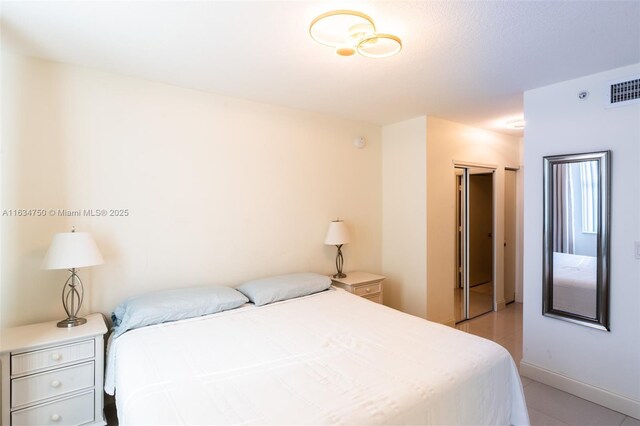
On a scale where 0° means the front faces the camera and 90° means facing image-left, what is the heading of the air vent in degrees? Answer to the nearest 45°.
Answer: approximately 45°

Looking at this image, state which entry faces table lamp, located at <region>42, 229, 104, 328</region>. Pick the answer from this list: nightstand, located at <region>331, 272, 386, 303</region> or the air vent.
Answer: the air vent

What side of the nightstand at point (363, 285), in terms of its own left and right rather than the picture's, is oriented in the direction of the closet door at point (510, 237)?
left

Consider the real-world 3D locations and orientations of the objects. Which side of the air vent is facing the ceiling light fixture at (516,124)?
right

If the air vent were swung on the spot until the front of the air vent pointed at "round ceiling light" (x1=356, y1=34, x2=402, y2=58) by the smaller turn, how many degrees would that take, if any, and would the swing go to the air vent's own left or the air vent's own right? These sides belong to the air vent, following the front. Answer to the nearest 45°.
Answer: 0° — it already faces it

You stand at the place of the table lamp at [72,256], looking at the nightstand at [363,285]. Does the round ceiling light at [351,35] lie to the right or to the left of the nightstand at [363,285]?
right

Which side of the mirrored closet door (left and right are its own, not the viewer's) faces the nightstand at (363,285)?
right
